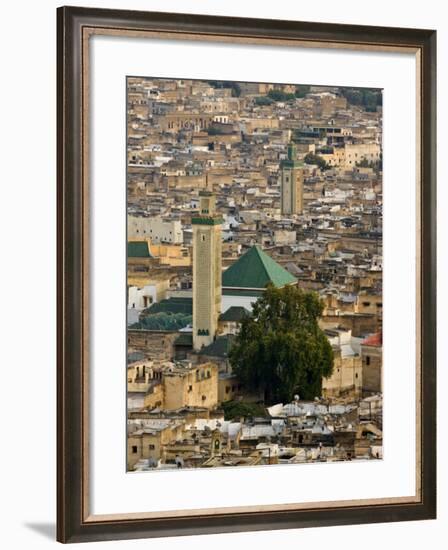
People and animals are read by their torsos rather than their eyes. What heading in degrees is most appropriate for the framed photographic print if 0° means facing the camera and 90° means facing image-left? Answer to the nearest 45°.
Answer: approximately 315°
